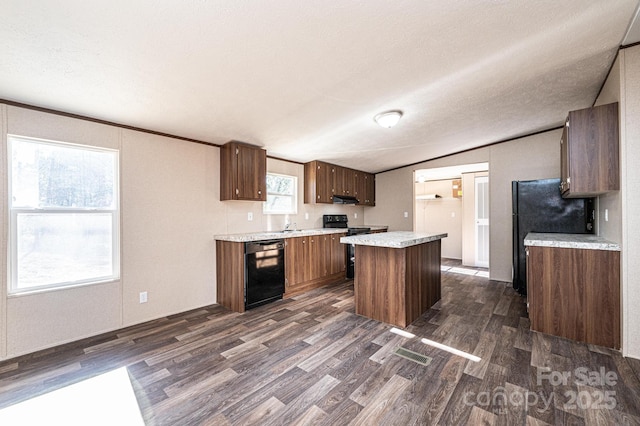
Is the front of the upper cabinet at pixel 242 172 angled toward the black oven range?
no

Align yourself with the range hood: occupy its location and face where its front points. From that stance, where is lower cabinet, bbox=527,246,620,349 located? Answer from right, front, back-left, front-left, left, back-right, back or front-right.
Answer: front

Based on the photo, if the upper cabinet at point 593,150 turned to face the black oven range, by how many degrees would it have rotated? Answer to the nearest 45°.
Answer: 0° — it already faces it

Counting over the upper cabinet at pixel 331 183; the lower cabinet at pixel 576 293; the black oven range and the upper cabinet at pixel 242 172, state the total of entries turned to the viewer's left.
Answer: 1

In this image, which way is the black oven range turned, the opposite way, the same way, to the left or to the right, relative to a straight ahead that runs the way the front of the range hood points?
the same way

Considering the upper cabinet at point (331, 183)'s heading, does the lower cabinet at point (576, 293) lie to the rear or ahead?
ahead

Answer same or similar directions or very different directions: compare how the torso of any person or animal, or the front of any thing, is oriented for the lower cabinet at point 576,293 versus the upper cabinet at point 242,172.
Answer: very different directions

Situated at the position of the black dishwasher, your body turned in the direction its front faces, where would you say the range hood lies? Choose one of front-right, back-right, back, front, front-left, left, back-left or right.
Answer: left

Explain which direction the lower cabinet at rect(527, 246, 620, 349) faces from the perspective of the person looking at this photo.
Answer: facing to the left of the viewer

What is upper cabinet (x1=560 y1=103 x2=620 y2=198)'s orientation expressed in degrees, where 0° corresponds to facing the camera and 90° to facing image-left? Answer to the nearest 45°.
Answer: approximately 90°

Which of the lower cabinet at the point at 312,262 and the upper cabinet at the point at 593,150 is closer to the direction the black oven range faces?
the upper cabinet
